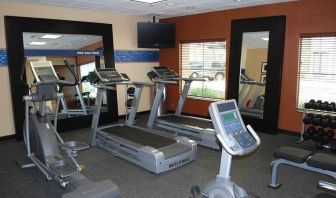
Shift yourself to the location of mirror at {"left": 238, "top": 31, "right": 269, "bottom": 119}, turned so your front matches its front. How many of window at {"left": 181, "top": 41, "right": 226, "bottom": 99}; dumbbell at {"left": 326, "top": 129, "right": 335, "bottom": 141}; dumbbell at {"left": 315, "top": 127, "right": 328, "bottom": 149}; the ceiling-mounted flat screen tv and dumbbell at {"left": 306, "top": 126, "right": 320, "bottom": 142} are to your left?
3

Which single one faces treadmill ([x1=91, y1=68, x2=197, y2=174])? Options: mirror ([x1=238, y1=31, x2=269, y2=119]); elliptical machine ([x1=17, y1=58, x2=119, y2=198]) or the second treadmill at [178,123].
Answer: the mirror

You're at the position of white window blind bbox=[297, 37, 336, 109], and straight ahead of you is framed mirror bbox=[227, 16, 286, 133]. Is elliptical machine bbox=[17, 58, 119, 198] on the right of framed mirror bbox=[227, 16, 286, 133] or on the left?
left

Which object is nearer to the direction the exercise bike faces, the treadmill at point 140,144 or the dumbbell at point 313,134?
the treadmill

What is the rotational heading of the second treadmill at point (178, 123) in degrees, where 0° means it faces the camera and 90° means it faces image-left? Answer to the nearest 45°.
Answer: approximately 135°

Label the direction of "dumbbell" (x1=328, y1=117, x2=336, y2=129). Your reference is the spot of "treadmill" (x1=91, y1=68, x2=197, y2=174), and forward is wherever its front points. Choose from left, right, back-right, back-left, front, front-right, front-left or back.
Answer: back-right

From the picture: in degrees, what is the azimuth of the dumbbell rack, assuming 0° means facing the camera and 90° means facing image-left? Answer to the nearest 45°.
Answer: approximately 45°

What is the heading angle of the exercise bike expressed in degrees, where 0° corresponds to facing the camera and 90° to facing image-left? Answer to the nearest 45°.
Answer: approximately 135°

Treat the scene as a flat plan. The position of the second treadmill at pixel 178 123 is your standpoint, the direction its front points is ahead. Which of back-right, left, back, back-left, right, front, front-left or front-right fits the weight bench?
back
